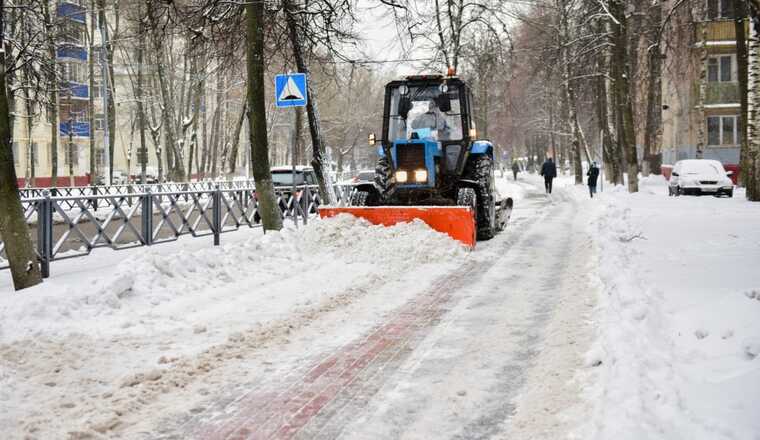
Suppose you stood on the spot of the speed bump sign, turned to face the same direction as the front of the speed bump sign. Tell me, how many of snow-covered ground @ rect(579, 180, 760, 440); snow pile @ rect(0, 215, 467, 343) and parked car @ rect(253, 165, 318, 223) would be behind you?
1

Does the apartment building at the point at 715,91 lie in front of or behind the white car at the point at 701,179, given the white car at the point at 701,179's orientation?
behind

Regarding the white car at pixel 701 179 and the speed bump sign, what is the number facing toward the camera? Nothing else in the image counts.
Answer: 2

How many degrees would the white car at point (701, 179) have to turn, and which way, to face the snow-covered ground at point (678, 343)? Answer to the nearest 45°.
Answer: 0° — it already faces it

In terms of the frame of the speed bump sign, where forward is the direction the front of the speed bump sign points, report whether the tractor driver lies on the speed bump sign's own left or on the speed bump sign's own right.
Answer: on the speed bump sign's own left

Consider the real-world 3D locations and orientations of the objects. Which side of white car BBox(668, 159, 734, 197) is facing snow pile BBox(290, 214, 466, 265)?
front

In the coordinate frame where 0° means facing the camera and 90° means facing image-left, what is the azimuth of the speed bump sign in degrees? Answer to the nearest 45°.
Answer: approximately 0°

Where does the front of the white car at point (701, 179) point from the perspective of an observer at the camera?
facing the viewer

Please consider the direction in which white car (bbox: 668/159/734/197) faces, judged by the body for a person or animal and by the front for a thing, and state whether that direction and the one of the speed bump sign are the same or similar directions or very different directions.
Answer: same or similar directions

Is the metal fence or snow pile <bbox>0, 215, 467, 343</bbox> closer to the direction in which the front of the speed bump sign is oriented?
the snow pile

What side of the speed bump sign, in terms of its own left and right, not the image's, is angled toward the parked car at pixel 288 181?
back
